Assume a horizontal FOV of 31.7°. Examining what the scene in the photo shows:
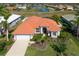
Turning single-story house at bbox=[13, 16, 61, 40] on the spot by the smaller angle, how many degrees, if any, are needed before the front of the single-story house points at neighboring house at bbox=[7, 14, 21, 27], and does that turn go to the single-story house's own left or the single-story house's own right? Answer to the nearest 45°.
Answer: approximately 90° to the single-story house's own right

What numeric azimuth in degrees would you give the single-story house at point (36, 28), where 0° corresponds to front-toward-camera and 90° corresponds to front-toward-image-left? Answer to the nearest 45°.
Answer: approximately 0°

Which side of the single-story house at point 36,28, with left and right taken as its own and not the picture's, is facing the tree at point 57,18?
left

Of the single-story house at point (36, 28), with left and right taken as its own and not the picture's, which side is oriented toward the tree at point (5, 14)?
right
